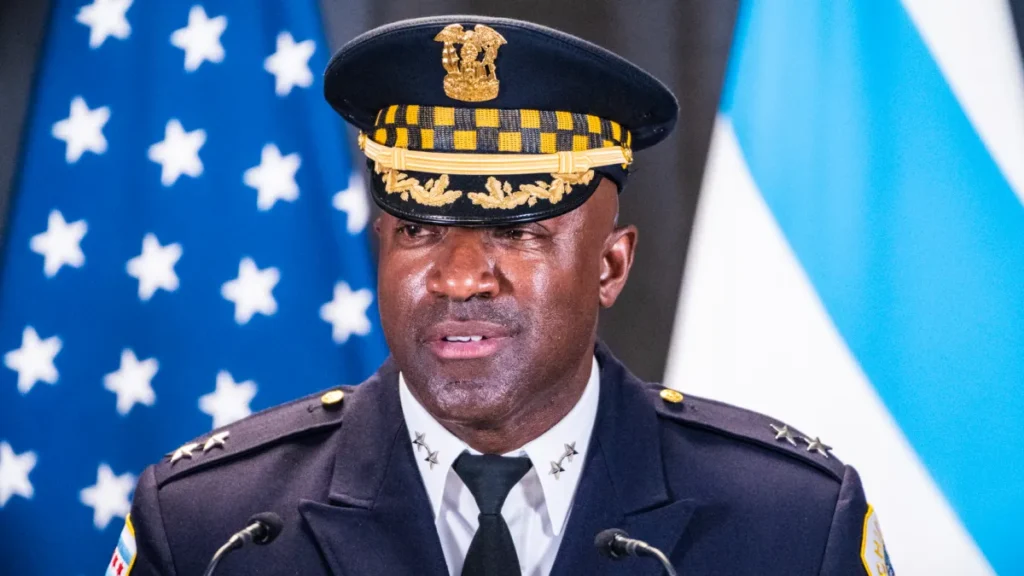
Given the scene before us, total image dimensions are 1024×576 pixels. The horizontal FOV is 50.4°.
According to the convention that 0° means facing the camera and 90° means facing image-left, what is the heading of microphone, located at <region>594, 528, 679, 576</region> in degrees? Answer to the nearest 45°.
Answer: approximately 135°

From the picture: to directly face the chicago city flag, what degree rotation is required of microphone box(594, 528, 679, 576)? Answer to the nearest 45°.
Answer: approximately 90° to its right

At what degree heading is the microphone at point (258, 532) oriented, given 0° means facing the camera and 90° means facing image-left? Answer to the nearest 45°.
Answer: approximately 225°

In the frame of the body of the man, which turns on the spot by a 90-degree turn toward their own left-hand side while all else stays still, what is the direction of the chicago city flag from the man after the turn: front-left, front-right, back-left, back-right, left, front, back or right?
front-left

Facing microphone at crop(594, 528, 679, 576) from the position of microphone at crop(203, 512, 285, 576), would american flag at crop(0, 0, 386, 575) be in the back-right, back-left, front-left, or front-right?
back-left

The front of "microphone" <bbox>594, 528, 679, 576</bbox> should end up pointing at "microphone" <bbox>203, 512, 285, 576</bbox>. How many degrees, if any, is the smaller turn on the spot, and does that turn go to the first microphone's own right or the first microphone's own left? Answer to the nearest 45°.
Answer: approximately 45° to the first microphone's own left

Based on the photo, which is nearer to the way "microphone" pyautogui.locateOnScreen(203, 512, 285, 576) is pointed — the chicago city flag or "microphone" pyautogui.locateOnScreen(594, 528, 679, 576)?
the chicago city flag

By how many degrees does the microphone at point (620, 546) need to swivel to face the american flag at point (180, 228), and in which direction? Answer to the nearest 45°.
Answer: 0° — it already faces it

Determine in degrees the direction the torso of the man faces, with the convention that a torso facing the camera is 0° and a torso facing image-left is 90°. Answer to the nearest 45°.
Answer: approximately 0°

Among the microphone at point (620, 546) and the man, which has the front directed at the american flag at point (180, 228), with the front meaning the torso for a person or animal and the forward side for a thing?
the microphone
